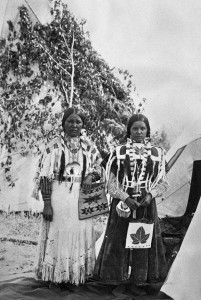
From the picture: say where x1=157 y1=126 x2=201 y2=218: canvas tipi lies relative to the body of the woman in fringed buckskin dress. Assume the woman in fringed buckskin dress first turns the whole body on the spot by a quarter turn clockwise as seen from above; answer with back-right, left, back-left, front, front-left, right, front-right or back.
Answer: back-right

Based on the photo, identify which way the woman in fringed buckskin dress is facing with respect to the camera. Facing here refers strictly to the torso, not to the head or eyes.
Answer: toward the camera

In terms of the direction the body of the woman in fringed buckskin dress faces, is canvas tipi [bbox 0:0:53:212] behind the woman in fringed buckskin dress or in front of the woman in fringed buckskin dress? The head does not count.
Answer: behind

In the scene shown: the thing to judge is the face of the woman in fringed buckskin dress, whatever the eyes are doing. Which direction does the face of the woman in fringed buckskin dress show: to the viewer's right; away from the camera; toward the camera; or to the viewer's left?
toward the camera
